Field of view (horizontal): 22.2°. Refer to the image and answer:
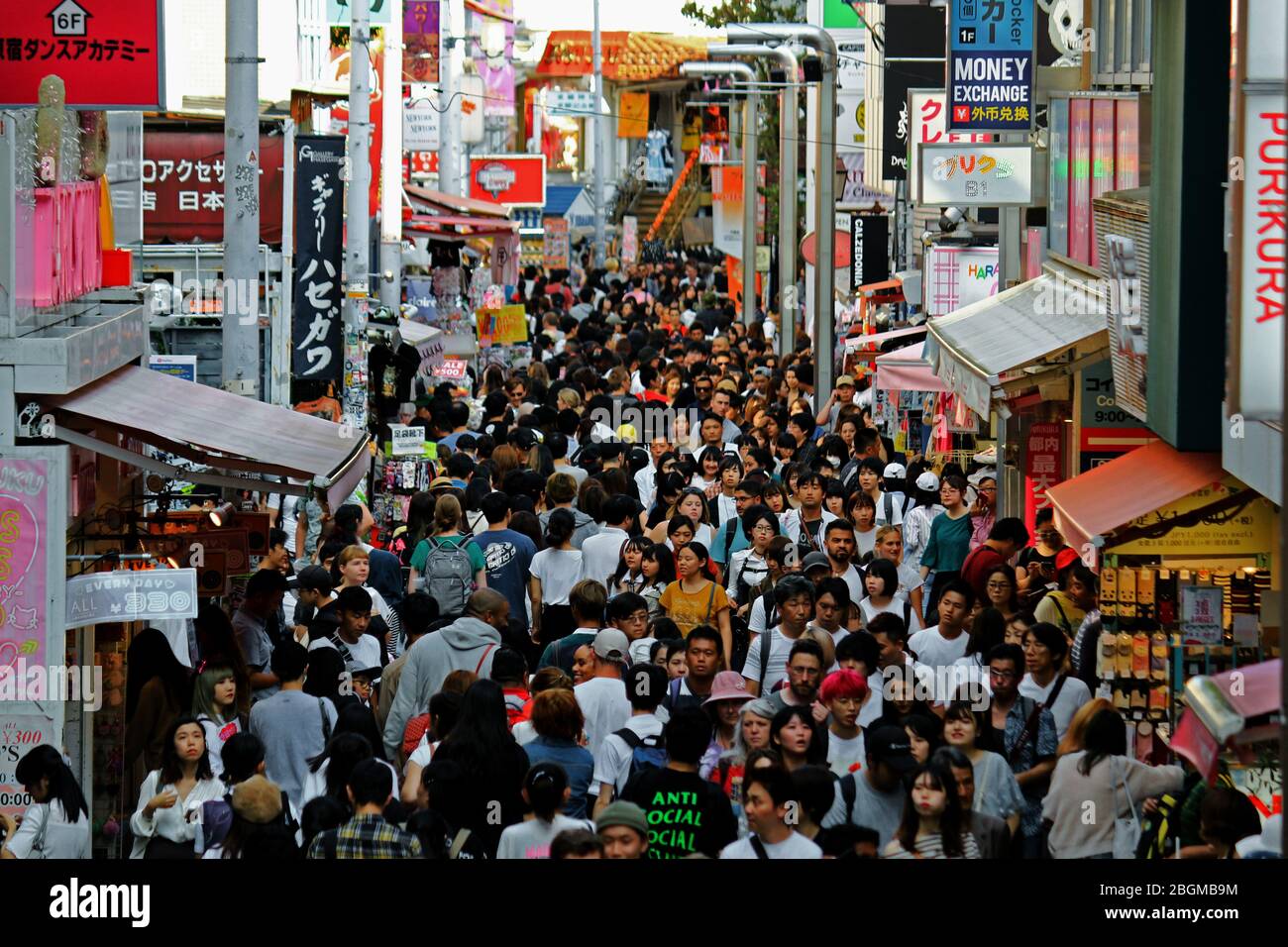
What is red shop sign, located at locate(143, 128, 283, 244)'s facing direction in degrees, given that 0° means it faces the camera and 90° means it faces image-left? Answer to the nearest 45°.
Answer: approximately 0°

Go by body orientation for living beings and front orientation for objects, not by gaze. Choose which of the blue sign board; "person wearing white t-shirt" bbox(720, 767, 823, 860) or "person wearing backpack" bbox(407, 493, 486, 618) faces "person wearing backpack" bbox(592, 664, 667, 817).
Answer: the blue sign board

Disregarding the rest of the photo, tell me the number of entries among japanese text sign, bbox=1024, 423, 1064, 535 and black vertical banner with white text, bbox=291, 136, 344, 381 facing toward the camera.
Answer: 2

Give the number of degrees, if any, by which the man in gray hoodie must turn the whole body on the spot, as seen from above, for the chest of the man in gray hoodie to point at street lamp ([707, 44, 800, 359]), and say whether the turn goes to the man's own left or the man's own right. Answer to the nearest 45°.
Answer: approximately 45° to the man's own left

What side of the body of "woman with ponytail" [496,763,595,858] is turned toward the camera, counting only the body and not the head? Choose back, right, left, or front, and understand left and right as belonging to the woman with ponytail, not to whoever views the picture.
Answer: back

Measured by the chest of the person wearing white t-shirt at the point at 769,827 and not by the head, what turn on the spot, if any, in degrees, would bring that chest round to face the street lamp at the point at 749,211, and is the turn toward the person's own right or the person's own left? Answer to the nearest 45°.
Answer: approximately 135° to the person's own right

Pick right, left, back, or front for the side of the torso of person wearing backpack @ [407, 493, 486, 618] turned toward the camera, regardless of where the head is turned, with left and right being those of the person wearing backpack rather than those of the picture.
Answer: back

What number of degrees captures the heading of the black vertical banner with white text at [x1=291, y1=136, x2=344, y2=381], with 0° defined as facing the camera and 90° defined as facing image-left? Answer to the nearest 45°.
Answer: approximately 0°

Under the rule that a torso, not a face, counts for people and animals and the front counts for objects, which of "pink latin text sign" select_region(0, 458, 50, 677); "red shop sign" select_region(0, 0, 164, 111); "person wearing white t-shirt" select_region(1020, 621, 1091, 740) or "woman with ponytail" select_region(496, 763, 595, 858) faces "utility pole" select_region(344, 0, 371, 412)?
the woman with ponytail
